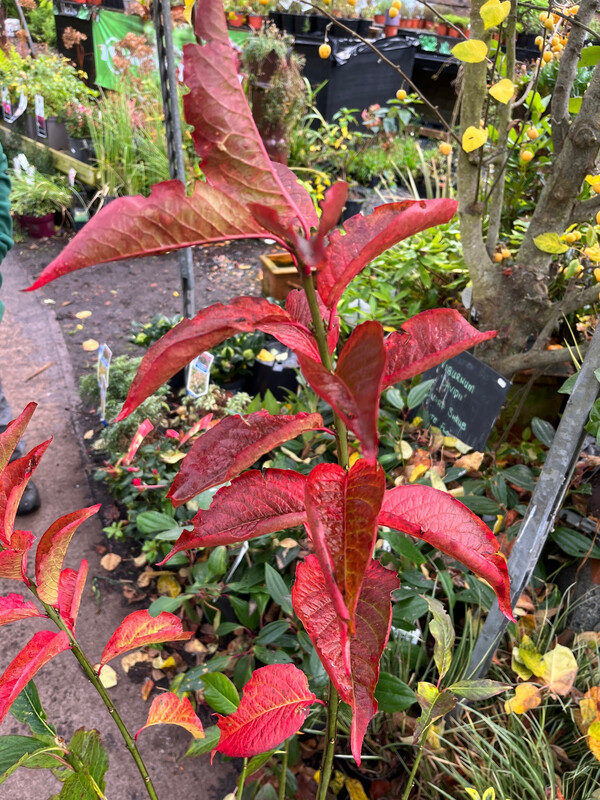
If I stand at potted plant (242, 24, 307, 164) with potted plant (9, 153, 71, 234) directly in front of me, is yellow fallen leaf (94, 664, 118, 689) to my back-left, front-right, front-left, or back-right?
front-left

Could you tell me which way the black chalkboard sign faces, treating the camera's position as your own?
facing the viewer

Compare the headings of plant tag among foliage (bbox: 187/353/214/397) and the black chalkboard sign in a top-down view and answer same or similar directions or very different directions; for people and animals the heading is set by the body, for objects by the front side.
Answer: same or similar directions

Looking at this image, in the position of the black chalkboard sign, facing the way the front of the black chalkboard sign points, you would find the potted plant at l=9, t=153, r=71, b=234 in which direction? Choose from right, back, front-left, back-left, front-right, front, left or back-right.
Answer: back-right

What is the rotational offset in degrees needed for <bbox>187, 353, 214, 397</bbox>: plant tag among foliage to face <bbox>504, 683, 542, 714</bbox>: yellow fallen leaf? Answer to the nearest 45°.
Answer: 0° — it already faces it

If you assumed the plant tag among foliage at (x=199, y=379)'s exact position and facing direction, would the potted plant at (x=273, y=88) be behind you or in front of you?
behind

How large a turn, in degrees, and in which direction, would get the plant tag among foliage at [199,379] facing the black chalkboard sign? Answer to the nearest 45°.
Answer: approximately 45° to its left

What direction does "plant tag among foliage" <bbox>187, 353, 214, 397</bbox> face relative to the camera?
toward the camera

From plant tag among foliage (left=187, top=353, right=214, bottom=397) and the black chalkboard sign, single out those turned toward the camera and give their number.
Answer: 2
